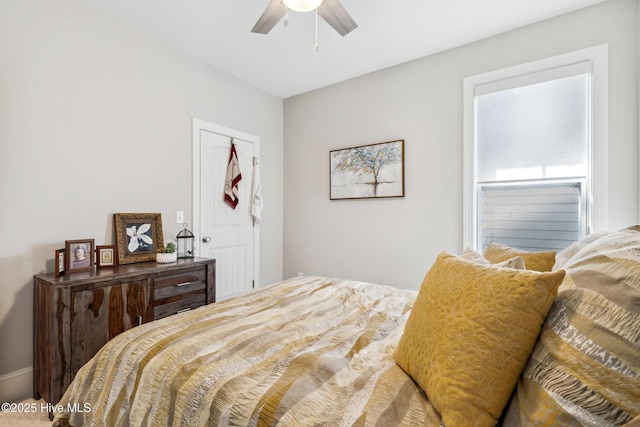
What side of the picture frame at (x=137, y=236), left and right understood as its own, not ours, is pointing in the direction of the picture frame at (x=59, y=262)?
right

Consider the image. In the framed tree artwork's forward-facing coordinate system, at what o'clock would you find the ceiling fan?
The ceiling fan is roughly at 11 o'clock from the framed tree artwork.

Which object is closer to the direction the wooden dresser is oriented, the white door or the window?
the window

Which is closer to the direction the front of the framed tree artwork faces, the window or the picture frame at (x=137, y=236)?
the picture frame

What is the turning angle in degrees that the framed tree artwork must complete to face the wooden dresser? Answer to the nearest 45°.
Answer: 0° — it already faces it

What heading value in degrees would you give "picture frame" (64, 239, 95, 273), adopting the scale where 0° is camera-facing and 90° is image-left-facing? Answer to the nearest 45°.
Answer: approximately 315°

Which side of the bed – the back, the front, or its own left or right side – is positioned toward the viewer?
left

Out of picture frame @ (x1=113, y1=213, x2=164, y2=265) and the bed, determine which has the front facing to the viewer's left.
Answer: the bed

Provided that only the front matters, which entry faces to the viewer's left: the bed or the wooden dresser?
the bed

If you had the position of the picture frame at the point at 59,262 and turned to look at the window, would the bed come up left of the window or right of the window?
right

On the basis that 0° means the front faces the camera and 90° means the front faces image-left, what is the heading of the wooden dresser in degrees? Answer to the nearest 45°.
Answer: approximately 315°
